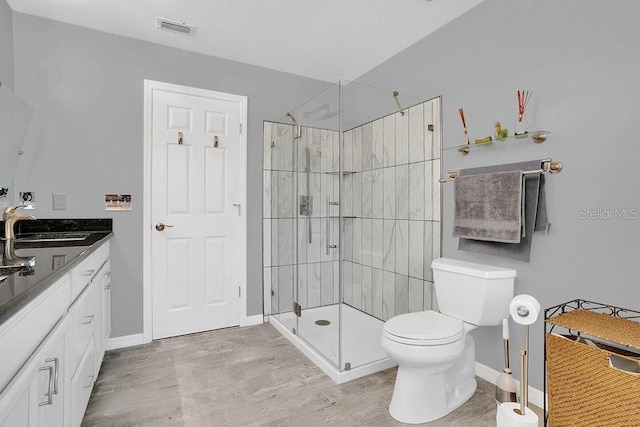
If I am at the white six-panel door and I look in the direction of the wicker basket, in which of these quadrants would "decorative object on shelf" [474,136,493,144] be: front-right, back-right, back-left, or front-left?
front-left

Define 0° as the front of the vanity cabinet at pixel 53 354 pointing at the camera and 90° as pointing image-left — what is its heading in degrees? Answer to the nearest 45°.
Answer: approximately 270°

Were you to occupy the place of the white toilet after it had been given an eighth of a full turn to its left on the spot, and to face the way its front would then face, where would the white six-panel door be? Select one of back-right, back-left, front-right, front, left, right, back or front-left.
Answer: right

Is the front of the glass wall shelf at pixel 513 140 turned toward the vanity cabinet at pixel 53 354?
yes

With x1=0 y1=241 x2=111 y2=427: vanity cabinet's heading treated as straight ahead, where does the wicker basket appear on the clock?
The wicker basket is roughly at 1 o'clock from the vanity cabinet.

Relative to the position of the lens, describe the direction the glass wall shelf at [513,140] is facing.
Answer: facing the viewer and to the left of the viewer

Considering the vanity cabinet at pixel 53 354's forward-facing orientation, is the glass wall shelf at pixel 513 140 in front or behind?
in front

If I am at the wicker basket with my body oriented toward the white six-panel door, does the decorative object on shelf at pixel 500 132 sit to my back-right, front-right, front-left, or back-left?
front-right

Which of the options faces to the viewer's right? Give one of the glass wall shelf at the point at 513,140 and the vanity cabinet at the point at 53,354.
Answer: the vanity cabinet

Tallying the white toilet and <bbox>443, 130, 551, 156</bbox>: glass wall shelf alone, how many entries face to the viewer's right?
0

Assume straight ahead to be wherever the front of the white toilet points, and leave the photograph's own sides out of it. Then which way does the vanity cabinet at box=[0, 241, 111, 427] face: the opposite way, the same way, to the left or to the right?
the opposite way

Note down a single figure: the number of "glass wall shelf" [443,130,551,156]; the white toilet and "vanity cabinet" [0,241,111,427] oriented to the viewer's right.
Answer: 1
